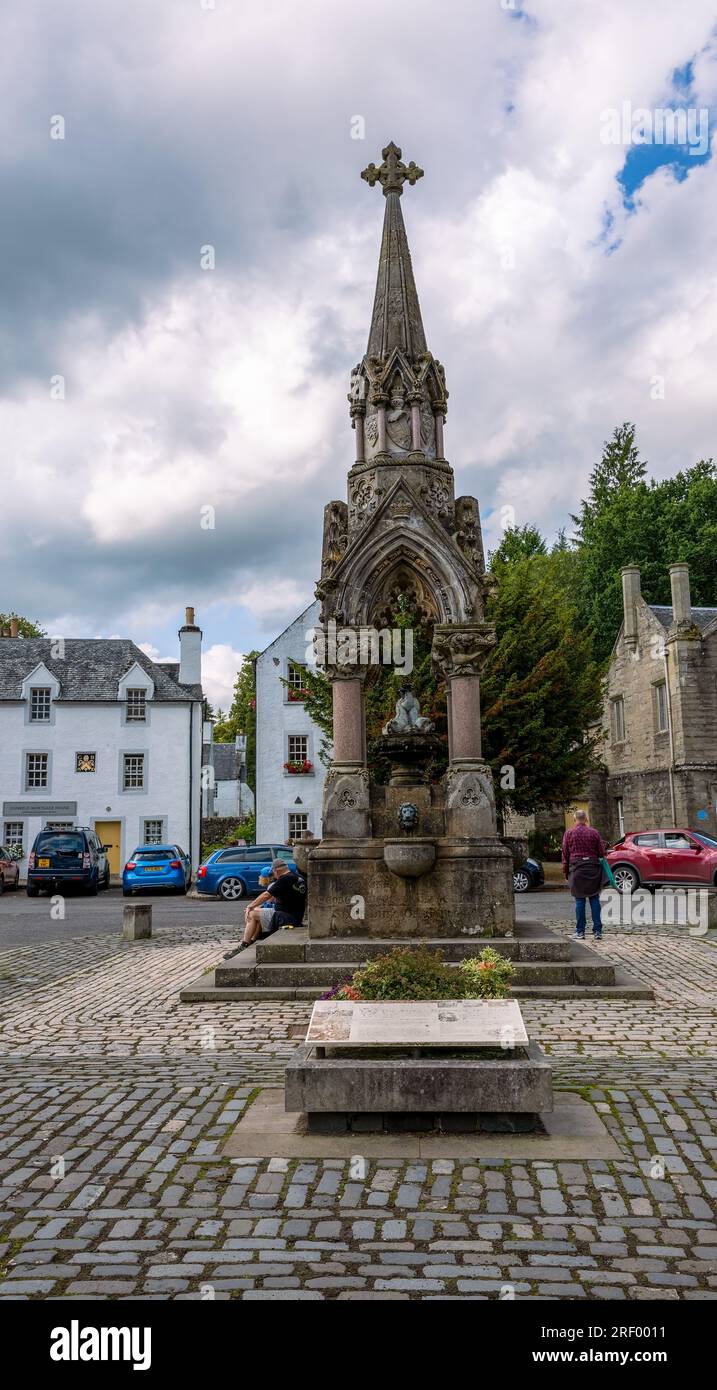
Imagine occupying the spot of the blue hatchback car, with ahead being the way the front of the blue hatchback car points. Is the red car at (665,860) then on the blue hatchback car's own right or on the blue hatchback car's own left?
on the blue hatchback car's own right

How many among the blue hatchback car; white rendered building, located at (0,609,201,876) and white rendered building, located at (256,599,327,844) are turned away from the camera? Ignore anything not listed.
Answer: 1

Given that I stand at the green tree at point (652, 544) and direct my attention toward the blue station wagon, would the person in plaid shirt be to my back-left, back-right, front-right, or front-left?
front-left

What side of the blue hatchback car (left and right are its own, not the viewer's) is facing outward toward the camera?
back

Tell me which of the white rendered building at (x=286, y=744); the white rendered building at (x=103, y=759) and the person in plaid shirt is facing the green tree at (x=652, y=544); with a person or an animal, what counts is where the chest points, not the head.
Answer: the person in plaid shirt

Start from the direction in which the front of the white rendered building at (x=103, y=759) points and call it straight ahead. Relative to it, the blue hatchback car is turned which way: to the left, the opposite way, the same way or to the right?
the opposite way

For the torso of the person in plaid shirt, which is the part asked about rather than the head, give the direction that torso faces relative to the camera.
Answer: away from the camera

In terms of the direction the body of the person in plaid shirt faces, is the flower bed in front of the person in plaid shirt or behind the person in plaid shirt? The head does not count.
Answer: behind

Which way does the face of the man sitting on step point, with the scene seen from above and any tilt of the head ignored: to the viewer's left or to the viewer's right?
to the viewer's left

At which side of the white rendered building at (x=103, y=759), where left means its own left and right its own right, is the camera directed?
front

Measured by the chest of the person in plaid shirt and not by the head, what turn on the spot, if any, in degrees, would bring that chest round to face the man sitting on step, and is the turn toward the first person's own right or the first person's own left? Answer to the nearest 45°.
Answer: approximately 135° to the first person's own left

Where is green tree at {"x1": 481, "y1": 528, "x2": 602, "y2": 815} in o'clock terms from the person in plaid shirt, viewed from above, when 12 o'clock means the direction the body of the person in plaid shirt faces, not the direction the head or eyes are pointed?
The green tree is roughly at 12 o'clock from the person in plaid shirt.

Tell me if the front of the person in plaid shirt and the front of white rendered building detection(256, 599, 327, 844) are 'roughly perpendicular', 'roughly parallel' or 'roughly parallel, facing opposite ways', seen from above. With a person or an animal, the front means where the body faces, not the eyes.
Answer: roughly parallel, facing opposite ways

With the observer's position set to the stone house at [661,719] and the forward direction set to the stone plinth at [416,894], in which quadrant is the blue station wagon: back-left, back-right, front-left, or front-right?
front-right

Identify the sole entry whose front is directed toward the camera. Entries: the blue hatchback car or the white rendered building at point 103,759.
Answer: the white rendered building
